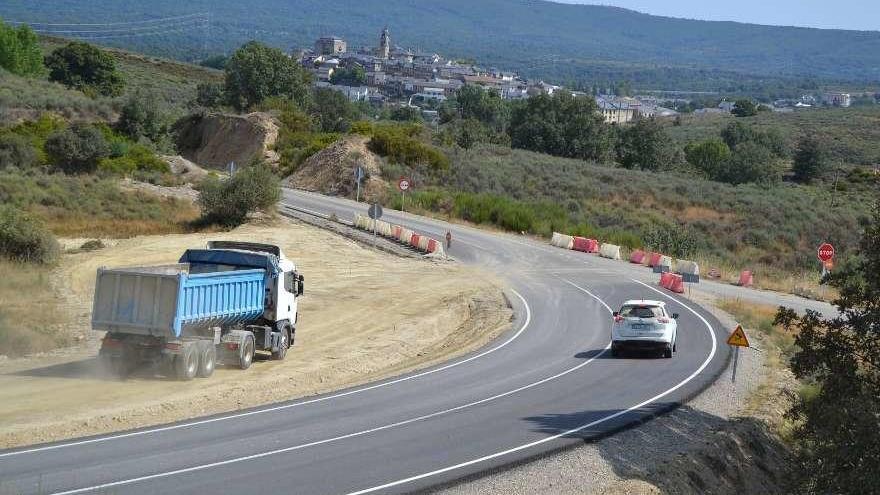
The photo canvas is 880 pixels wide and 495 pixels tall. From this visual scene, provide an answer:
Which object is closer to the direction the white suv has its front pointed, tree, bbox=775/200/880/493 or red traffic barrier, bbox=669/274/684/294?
the red traffic barrier

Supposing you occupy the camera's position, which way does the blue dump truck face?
facing away from the viewer and to the right of the viewer

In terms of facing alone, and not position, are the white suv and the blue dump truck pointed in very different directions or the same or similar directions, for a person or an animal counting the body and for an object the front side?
same or similar directions

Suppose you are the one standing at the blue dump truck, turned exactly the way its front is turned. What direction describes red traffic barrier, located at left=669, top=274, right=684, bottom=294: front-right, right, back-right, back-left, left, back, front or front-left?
front

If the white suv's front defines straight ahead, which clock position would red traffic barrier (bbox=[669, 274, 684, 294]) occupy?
The red traffic barrier is roughly at 12 o'clock from the white suv.

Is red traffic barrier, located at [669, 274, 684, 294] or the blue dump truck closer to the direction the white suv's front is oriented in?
the red traffic barrier

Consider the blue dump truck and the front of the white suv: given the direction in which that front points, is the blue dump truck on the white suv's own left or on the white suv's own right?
on the white suv's own left

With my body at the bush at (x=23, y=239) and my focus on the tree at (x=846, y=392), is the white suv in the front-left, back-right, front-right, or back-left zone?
front-left

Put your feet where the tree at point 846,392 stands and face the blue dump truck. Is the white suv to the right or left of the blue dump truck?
right

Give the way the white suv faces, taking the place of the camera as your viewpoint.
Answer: facing away from the viewer

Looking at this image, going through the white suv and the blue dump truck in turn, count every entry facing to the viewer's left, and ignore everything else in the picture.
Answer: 0

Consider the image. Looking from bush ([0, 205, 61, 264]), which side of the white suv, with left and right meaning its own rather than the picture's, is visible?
left

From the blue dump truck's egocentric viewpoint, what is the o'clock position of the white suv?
The white suv is roughly at 1 o'clock from the blue dump truck.

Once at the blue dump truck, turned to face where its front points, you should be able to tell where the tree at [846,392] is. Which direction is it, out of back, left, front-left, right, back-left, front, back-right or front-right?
right

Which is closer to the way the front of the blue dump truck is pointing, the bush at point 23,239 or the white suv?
the white suv

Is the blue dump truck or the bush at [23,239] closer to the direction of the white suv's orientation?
the bush
